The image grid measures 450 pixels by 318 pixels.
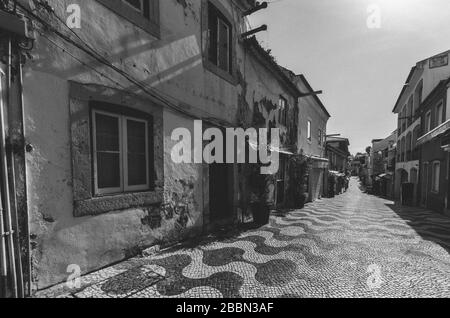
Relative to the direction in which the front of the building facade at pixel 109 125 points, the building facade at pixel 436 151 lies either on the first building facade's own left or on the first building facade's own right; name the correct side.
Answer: on the first building facade's own left

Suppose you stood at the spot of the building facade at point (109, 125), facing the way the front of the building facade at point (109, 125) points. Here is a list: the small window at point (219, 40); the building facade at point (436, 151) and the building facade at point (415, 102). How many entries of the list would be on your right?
0

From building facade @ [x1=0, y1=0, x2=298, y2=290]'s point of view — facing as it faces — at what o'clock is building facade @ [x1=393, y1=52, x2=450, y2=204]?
building facade @ [x1=393, y1=52, x2=450, y2=204] is roughly at 10 o'clock from building facade @ [x1=0, y1=0, x2=298, y2=290].

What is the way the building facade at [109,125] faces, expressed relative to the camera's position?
facing the viewer and to the right of the viewer

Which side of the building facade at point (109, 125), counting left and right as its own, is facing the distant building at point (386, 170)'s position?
left

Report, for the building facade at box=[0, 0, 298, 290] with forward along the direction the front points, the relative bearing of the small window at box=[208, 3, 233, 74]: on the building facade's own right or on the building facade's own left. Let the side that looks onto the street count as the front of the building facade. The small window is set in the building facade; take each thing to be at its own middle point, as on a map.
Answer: on the building facade's own left
